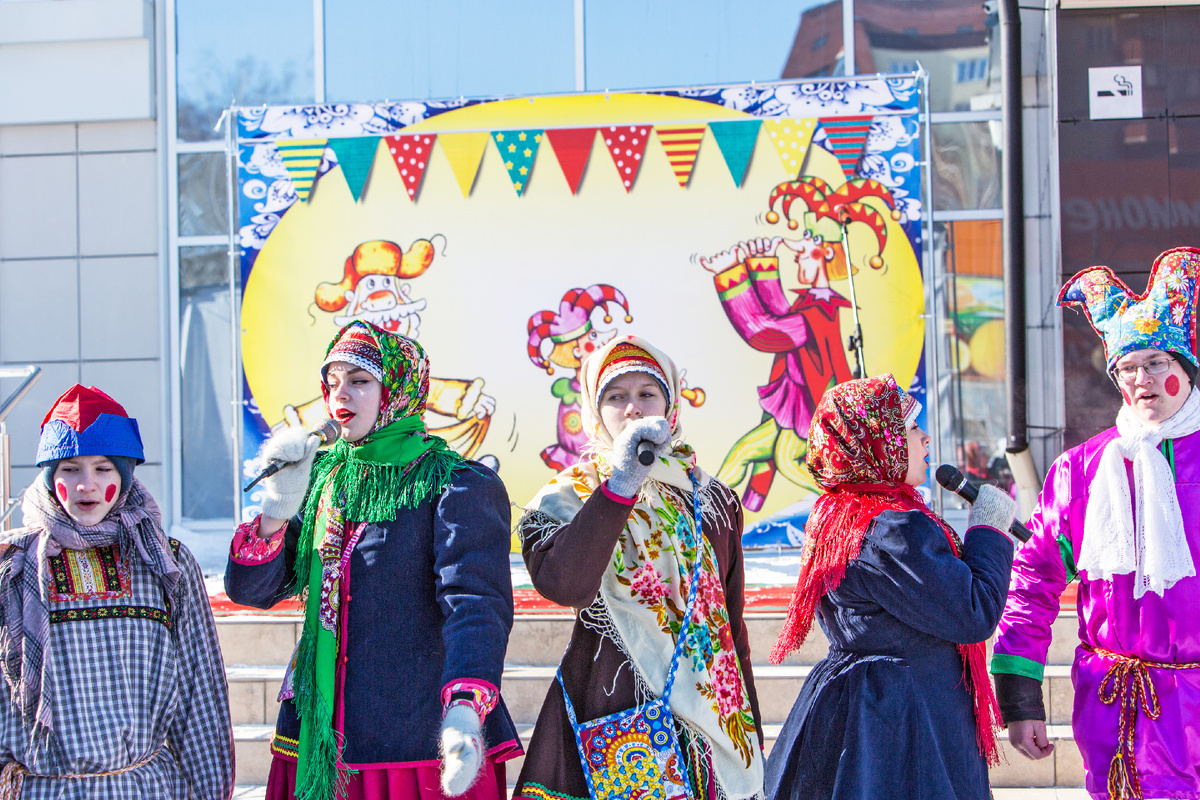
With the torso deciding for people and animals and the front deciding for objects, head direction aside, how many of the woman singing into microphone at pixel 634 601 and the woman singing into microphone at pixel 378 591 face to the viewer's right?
0

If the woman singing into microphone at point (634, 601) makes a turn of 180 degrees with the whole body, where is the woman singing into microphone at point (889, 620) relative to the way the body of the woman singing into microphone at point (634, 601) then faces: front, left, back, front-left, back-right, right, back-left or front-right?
right

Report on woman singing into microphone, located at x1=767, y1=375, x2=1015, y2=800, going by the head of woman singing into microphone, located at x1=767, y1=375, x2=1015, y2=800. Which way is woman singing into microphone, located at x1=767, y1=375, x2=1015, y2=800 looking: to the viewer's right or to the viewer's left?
to the viewer's right

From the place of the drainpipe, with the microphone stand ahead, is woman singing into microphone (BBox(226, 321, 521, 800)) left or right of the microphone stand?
left

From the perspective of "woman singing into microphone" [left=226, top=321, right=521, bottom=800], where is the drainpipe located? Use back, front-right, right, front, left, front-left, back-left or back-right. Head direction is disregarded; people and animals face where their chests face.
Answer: back

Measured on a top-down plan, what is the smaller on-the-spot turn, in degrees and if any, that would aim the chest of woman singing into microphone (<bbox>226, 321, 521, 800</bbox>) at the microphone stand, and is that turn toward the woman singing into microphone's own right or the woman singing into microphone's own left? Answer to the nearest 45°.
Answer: approximately 180°

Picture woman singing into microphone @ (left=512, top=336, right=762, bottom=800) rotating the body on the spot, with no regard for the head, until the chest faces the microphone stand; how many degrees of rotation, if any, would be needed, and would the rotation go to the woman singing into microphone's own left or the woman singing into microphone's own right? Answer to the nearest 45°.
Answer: approximately 180°

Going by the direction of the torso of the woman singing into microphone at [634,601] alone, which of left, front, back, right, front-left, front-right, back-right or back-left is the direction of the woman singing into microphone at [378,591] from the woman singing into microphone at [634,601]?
right

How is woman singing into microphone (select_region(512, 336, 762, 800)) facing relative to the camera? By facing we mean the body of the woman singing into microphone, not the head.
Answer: toward the camera

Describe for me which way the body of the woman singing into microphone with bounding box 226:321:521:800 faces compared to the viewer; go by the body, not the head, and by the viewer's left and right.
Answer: facing the viewer and to the left of the viewer

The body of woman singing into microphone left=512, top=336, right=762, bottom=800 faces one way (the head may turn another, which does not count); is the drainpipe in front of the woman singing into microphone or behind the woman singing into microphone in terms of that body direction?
behind
